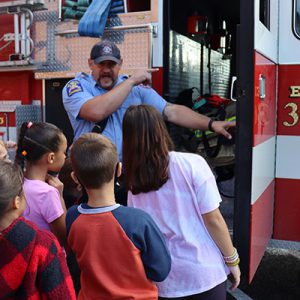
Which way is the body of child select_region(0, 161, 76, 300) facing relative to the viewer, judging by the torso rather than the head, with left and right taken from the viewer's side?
facing away from the viewer and to the right of the viewer

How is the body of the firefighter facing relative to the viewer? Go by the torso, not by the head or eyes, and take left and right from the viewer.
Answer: facing the viewer

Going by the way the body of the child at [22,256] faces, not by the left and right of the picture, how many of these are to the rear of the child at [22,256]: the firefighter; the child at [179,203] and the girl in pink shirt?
0

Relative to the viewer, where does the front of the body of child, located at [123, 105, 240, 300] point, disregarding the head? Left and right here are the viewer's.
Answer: facing away from the viewer

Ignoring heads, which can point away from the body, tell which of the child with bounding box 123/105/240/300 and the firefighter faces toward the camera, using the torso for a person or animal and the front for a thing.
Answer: the firefighter

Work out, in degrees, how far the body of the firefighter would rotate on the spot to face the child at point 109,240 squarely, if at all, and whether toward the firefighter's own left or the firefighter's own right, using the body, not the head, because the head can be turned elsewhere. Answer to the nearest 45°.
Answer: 0° — they already face them

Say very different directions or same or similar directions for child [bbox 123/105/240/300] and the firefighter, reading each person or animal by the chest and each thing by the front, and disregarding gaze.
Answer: very different directions

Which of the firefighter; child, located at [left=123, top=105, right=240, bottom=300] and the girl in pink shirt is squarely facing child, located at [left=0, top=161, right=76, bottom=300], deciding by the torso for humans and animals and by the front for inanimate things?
the firefighter

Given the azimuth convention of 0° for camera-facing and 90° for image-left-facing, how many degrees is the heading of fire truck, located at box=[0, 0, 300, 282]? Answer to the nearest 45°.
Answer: approximately 270°

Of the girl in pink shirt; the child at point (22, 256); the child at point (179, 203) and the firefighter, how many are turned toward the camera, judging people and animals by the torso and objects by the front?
1

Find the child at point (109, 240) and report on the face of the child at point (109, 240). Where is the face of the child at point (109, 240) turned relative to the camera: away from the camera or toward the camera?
away from the camera

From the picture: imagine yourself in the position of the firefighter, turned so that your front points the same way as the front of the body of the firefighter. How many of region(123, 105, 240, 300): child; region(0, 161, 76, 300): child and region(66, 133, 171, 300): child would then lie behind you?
0

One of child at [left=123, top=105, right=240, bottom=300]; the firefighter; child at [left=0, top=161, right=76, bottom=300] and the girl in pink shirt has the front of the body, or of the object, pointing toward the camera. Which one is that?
the firefighter

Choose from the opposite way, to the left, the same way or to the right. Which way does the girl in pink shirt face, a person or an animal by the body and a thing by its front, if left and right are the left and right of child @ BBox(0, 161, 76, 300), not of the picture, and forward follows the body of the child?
the same way

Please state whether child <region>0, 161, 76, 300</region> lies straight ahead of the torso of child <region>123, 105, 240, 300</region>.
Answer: no

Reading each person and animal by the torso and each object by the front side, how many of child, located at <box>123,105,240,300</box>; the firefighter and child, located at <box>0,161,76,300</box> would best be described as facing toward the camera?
1

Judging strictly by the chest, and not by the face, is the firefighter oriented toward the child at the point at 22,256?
yes

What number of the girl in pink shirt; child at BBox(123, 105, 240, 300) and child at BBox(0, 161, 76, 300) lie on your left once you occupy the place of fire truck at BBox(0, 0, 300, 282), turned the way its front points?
0
